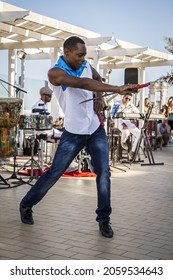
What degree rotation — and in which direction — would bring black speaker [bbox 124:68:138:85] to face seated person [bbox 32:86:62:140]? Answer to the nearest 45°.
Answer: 0° — it already faces them

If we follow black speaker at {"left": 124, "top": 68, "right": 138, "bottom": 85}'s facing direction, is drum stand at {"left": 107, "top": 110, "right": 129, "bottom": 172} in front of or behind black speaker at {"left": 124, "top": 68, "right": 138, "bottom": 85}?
in front

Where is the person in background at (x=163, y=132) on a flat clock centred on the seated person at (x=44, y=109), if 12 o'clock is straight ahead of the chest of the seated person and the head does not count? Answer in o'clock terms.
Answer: The person in background is roughly at 10 o'clock from the seated person.

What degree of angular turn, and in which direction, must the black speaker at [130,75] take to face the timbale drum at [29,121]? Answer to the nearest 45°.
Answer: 0° — it already faces it

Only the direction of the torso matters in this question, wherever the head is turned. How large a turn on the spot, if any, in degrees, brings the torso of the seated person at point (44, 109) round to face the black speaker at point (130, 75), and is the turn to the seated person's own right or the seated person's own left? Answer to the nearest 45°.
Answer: approximately 45° to the seated person's own left

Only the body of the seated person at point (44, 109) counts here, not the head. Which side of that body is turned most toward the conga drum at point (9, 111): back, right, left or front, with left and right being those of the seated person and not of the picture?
right

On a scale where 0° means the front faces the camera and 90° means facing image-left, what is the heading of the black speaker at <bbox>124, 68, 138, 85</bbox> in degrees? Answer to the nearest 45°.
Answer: approximately 0°

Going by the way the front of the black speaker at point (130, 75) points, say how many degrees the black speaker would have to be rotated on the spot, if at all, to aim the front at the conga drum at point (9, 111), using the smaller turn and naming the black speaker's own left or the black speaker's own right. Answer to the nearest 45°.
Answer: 0° — it already faces it
